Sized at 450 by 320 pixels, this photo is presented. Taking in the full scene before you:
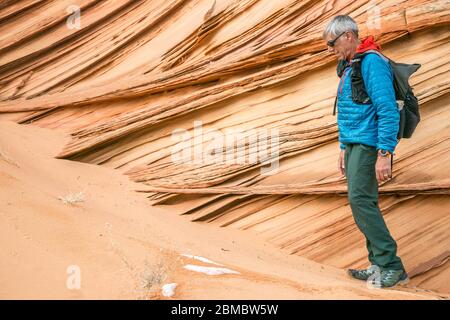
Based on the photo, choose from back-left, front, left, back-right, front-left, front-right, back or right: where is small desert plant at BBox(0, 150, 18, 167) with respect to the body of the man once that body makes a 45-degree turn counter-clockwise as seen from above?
front-right

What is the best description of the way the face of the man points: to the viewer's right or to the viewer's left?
to the viewer's left

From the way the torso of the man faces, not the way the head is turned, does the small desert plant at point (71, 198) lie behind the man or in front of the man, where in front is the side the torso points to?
in front

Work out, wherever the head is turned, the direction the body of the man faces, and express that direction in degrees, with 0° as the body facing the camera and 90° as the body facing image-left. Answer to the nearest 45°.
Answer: approximately 90°
